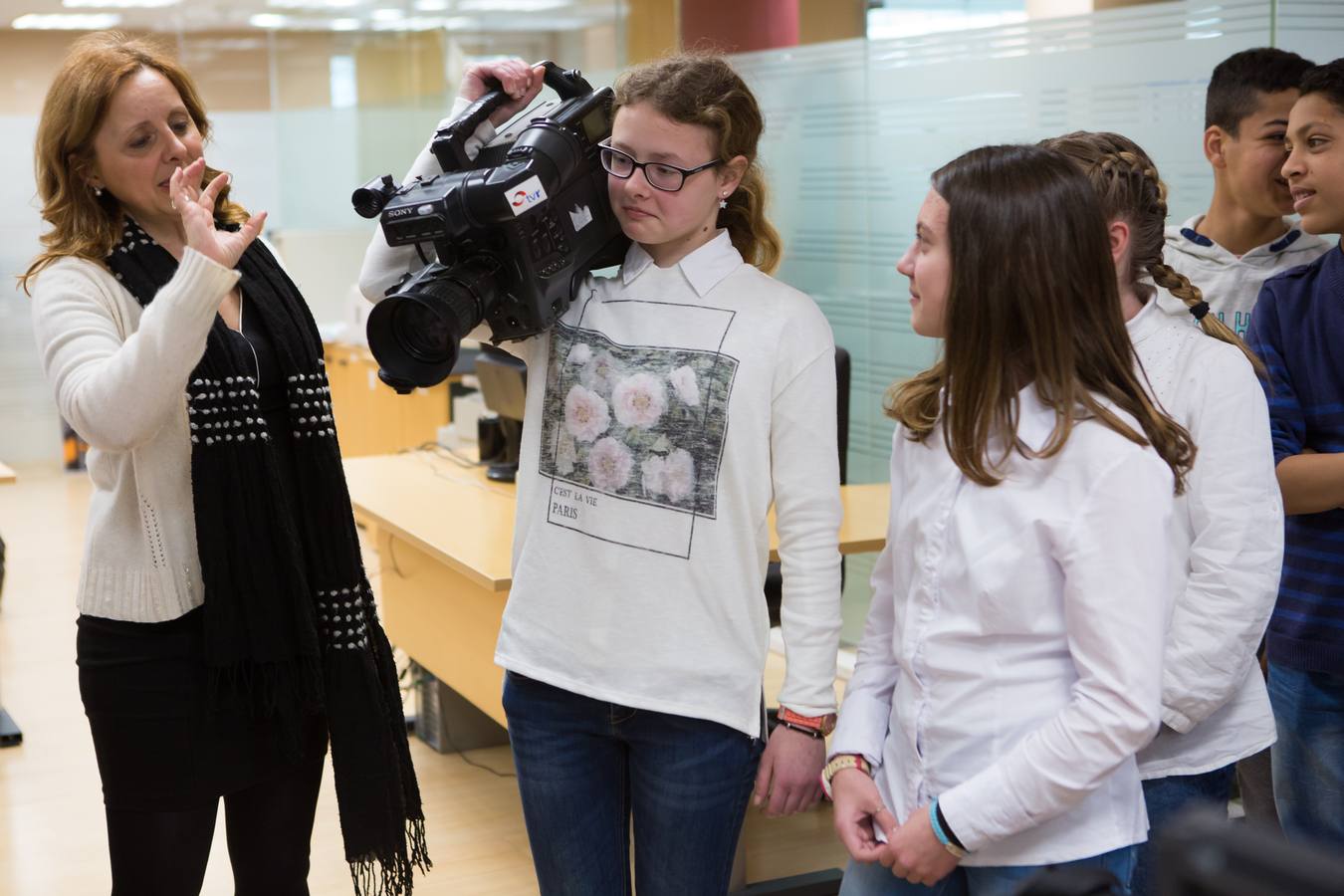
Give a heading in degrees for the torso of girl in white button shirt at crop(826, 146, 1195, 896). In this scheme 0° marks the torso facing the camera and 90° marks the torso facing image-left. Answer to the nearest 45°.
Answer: approximately 45°

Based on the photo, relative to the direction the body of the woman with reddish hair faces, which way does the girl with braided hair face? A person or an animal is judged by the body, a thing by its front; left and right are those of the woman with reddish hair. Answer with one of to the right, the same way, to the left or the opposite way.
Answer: the opposite way

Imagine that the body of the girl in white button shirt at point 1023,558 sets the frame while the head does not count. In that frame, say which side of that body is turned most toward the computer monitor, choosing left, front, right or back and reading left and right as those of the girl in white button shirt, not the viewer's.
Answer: right

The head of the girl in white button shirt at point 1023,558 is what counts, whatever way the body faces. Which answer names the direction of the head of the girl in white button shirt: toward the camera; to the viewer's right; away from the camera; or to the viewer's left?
to the viewer's left

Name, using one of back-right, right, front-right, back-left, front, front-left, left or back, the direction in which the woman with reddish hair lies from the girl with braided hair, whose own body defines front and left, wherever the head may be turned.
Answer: front

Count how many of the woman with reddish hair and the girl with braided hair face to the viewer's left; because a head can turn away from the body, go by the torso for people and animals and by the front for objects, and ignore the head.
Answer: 1

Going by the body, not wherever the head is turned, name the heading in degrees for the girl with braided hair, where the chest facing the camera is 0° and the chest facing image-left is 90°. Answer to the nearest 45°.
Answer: approximately 90°

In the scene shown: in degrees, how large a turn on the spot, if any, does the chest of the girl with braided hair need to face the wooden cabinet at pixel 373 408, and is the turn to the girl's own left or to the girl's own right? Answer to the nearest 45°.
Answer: approximately 45° to the girl's own right
